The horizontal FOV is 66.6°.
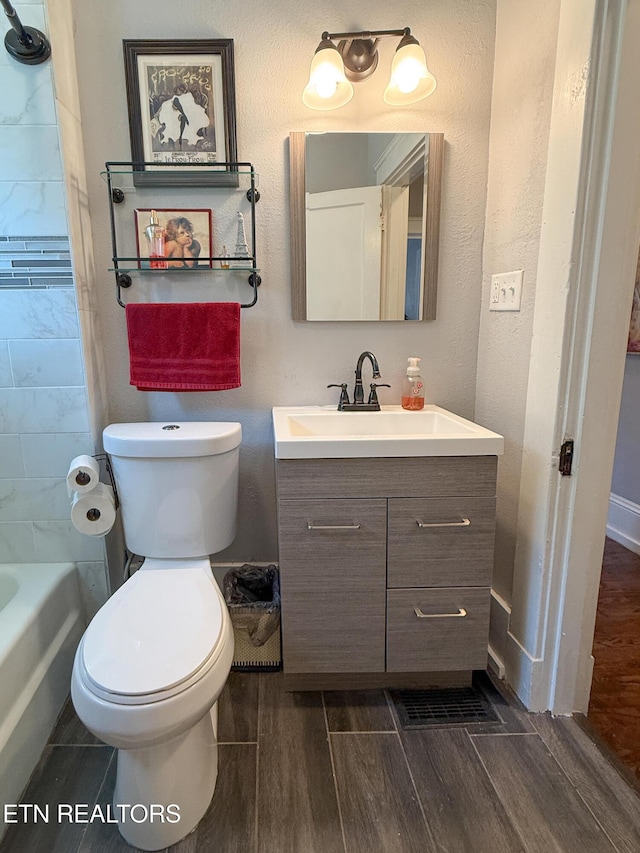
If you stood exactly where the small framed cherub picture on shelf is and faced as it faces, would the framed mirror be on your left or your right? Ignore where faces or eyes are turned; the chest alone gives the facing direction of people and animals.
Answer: on your left

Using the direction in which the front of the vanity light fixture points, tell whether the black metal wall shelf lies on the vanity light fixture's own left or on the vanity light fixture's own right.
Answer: on the vanity light fixture's own right

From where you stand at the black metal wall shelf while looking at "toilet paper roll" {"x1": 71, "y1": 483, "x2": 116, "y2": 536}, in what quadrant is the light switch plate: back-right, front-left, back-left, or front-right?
back-left

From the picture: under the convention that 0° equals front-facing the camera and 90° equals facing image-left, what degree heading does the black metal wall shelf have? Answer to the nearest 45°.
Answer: approximately 0°

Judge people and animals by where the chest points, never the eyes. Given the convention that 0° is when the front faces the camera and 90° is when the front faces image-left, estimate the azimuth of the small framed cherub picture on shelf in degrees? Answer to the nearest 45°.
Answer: approximately 0°
